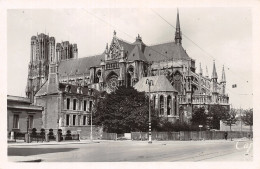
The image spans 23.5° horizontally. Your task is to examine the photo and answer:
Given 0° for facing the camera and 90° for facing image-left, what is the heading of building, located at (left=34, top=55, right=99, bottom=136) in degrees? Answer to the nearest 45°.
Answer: approximately 315°

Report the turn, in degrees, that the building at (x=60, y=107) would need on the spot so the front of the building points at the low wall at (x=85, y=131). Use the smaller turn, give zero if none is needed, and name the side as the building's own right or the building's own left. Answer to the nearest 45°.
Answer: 0° — it already faces it

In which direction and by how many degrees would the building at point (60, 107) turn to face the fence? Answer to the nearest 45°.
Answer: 0° — it already faces it
